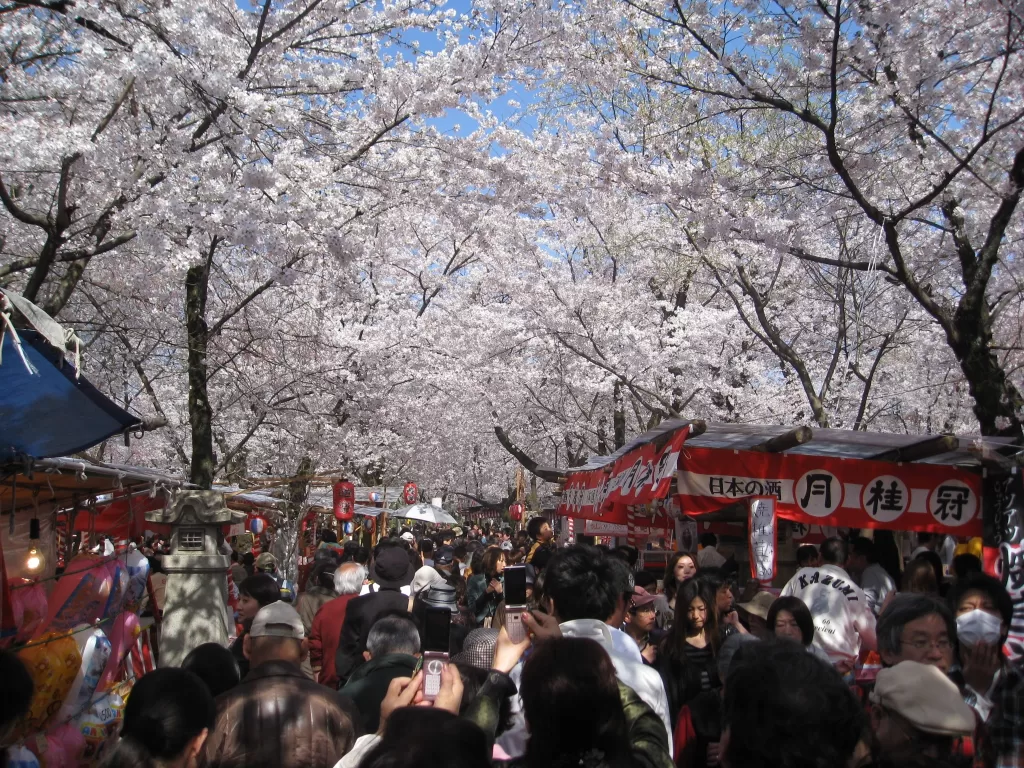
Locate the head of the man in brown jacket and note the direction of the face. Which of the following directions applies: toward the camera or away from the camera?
away from the camera

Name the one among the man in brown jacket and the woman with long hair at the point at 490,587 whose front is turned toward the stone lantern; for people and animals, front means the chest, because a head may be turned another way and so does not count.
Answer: the man in brown jacket

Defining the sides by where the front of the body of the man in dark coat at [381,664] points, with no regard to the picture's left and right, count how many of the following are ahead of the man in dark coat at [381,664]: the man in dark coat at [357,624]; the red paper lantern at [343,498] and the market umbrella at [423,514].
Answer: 3

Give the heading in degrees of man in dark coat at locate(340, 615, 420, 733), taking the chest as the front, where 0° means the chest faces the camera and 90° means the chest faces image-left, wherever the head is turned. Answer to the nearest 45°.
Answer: approximately 180°

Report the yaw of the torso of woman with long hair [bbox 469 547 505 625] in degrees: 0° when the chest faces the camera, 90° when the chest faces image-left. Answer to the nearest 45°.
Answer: approximately 315°

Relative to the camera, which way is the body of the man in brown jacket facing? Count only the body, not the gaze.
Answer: away from the camera

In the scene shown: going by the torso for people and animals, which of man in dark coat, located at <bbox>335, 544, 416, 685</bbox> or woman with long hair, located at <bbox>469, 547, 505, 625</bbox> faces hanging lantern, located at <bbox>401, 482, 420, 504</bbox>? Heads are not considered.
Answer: the man in dark coat

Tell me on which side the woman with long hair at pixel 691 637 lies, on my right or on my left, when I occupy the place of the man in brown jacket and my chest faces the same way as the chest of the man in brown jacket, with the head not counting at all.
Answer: on my right

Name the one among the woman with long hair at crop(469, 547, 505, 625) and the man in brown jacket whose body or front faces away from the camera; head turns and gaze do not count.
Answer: the man in brown jacket

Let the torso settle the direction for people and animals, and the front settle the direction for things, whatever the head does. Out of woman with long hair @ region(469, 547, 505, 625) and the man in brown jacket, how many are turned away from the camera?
1

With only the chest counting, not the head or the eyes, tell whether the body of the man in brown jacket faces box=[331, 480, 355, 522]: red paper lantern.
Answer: yes

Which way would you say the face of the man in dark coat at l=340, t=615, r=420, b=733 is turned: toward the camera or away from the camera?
away from the camera

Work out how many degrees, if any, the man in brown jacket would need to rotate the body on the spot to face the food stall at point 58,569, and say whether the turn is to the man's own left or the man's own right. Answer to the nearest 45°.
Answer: approximately 45° to the man's own left
